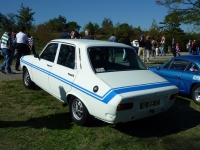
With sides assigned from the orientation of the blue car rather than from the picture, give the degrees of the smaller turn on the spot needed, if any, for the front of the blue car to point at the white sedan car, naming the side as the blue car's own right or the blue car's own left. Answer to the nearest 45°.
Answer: approximately 90° to the blue car's own left

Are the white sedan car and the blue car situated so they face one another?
no

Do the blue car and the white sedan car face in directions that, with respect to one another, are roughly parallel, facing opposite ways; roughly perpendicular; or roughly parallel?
roughly parallel

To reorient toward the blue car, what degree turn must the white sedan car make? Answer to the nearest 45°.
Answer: approximately 90° to its right

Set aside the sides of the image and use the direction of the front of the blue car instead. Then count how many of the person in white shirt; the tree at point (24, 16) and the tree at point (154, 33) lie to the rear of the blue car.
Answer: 0

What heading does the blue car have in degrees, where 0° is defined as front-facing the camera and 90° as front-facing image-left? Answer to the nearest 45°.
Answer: approximately 135°

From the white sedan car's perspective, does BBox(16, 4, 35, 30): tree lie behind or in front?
in front

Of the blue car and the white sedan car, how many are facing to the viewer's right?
0

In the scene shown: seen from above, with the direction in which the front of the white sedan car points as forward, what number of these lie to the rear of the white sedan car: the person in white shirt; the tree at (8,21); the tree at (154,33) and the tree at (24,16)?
0

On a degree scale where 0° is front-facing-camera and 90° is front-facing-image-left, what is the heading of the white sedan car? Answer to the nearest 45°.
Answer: approximately 135°

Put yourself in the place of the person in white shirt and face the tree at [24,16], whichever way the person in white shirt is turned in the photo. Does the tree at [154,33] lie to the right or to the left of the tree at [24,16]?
right

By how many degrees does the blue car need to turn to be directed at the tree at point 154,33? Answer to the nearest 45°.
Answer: approximately 45° to its right

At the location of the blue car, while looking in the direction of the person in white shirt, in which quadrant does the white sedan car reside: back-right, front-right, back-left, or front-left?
front-left

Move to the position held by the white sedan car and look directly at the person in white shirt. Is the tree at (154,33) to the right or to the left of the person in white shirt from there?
right

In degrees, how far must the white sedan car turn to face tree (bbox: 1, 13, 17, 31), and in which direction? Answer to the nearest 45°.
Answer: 0° — it already faces it

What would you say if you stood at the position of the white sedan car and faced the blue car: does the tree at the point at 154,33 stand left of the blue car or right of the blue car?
left
